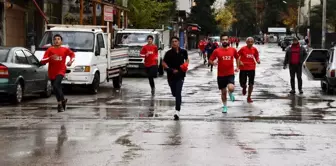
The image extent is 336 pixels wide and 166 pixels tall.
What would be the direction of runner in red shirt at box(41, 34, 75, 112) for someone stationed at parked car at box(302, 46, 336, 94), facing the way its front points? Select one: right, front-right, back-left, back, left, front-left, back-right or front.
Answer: back-left

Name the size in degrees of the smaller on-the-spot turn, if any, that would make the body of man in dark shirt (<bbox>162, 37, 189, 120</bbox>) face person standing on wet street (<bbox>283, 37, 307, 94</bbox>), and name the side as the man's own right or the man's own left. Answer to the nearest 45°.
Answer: approximately 135° to the man's own left

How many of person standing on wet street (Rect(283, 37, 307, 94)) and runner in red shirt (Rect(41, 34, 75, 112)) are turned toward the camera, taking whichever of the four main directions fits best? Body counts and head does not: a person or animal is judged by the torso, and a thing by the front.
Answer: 2

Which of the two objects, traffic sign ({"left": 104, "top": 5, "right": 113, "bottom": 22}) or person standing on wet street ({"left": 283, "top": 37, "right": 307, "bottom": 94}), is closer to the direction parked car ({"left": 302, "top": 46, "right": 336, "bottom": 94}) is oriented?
the traffic sign

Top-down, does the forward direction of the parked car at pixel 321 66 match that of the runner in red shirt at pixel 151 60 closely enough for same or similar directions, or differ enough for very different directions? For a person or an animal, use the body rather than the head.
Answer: very different directions

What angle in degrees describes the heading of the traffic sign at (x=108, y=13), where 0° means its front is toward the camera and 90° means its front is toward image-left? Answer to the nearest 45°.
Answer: approximately 0°

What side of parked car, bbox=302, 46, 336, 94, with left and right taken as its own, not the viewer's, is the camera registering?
back

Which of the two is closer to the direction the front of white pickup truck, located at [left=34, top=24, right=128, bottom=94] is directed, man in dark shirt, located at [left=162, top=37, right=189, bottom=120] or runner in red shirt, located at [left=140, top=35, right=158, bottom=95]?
the man in dark shirt
